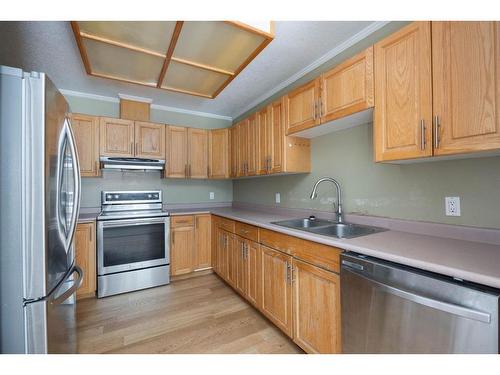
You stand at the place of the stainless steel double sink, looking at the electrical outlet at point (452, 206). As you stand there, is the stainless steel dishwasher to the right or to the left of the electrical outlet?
right

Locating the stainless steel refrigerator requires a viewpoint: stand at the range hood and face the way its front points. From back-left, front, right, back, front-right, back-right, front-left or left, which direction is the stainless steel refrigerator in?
front

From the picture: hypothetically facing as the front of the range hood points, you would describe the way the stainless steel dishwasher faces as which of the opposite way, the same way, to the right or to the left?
to the right

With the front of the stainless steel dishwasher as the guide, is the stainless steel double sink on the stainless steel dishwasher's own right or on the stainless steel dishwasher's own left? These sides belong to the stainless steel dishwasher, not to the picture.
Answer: on the stainless steel dishwasher's own right

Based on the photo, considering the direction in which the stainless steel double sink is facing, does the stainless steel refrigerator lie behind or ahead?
ahead

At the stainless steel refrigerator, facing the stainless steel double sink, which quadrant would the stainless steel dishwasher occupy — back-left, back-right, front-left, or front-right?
front-right

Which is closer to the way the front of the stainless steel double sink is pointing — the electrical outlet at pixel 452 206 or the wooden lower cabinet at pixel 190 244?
the wooden lower cabinet

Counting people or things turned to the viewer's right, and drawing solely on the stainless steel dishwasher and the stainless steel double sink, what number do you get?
0

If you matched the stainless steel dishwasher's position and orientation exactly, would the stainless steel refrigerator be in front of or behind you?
in front

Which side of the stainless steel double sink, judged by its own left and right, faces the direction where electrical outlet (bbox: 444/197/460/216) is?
left

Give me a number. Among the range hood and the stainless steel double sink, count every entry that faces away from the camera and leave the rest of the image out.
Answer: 0

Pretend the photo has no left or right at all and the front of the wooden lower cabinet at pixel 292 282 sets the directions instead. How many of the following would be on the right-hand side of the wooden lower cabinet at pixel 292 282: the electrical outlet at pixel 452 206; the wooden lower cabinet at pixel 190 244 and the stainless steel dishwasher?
1

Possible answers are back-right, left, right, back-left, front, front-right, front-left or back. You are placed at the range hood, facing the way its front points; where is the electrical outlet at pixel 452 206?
front-left

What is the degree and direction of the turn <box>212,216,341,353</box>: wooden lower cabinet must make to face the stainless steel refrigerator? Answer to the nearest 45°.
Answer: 0° — it already faces it

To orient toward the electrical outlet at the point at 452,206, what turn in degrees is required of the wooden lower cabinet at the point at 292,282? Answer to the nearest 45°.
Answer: approximately 135° to its left

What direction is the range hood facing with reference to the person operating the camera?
facing the viewer

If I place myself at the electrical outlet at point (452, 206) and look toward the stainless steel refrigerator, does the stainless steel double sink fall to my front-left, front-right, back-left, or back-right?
front-right

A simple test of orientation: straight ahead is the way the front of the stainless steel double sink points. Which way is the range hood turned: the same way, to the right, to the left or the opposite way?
to the left

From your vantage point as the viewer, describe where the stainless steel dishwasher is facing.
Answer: facing the viewer and to the left of the viewer
